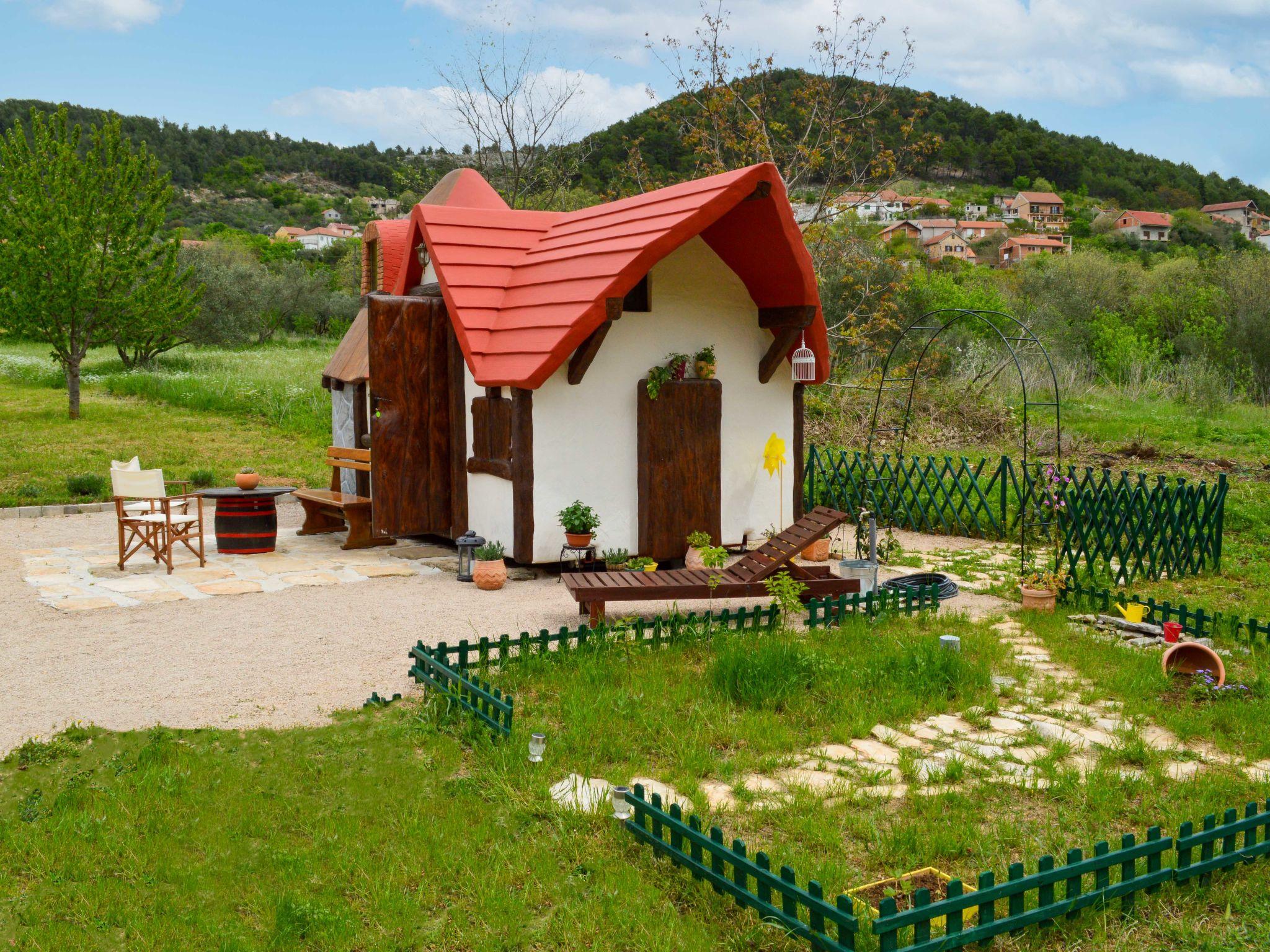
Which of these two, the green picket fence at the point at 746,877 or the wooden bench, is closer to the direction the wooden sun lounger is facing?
the wooden bench

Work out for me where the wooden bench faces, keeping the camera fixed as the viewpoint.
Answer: facing the viewer and to the left of the viewer

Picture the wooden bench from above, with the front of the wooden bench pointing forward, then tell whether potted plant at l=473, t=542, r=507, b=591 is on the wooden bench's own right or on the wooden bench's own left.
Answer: on the wooden bench's own left

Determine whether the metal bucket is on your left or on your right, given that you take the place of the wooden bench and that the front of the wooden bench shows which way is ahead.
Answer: on your left

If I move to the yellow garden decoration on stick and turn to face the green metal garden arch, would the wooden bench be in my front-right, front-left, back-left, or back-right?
back-left

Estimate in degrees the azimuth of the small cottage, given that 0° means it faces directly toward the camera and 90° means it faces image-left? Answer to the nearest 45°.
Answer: approximately 45°

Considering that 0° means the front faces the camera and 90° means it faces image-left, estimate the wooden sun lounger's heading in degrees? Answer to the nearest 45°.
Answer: approximately 90°

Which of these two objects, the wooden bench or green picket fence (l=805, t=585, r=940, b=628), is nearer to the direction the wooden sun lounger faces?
the wooden bench

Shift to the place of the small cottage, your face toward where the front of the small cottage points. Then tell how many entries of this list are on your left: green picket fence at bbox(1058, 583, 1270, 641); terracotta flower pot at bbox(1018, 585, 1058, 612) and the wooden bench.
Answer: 2
